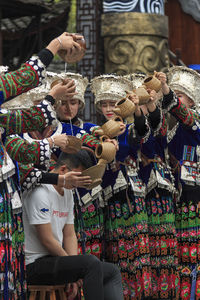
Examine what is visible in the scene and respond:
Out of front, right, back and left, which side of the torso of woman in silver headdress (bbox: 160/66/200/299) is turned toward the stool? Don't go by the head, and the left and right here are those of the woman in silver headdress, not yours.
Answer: front

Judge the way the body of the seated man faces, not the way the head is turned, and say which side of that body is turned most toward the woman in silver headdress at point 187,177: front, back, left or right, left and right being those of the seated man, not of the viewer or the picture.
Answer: left

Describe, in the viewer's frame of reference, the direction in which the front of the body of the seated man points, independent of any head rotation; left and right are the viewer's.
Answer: facing the viewer and to the right of the viewer

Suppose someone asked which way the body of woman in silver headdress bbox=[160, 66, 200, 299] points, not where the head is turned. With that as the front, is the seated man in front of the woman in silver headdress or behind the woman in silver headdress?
in front

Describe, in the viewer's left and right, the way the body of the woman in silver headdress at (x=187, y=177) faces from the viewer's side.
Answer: facing the viewer and to the left of the viewer

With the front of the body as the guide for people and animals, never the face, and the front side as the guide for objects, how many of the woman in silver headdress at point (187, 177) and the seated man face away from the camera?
0
